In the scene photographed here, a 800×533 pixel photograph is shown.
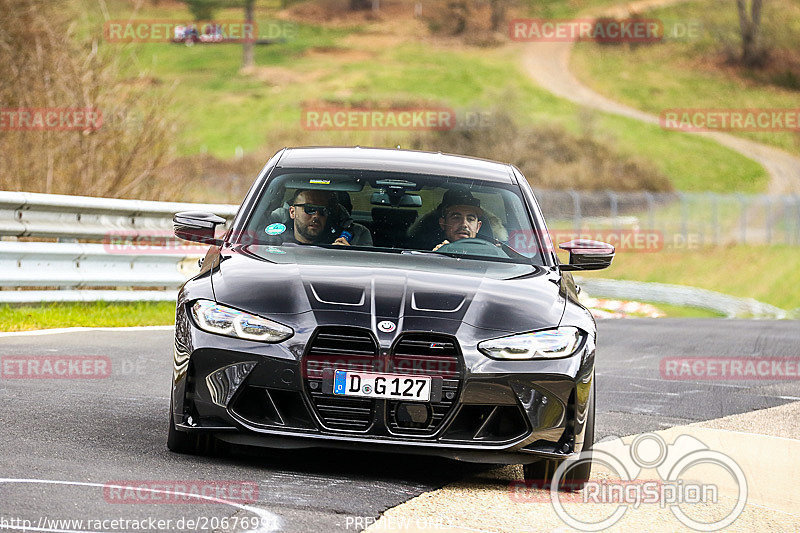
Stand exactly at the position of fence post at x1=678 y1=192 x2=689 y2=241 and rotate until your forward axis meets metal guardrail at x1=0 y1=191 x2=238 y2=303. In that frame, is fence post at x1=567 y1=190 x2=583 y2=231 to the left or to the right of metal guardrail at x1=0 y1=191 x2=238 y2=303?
right

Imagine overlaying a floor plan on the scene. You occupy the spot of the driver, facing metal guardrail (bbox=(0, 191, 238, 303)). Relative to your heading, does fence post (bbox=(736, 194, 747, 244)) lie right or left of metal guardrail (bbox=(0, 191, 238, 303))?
right

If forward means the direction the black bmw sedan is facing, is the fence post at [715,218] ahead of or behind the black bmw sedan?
behind

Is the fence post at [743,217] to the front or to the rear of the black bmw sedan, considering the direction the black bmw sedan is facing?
to the rear

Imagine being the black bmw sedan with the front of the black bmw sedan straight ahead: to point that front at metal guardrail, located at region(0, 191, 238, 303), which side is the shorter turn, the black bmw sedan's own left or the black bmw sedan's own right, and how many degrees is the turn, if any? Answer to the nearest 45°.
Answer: approximately 135° to the black bmw sedan's own right

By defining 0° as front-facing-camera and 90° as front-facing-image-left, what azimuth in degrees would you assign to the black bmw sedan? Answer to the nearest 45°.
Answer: approximately 0°

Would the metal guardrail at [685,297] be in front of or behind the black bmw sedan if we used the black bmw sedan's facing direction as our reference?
behind

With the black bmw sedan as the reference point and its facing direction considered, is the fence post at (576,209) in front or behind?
behind

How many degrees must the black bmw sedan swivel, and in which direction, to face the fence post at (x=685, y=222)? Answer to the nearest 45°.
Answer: approximately 180°
